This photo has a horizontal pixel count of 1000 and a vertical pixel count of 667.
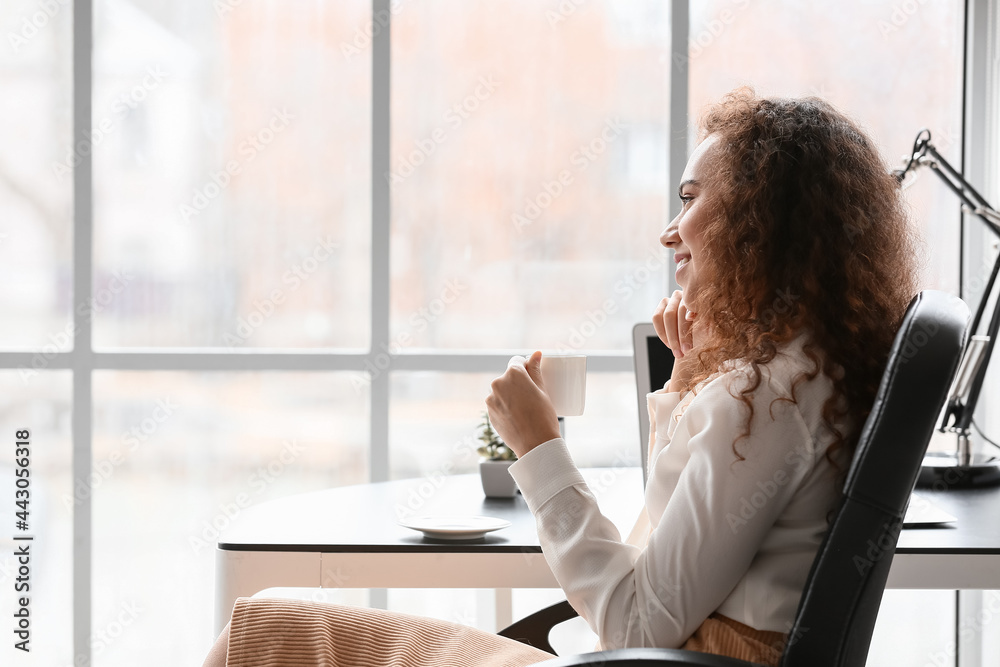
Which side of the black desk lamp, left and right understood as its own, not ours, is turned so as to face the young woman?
left

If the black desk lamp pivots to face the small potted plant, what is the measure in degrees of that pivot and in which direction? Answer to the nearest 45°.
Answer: approximately 45° to its left

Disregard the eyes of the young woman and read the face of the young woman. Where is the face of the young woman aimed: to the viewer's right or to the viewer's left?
to the viewer's left

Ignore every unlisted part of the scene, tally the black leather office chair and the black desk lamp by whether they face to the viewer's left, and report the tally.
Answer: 2

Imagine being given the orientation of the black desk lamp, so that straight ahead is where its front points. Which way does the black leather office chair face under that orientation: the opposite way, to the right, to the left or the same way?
the same way

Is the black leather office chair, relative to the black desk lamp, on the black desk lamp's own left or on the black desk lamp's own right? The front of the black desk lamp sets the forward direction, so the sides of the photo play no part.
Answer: on the black desk lamp's own left

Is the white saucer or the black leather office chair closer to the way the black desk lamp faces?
the white saucer

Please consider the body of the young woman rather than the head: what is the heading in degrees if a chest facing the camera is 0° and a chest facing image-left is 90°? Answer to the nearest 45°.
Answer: approximately 90°

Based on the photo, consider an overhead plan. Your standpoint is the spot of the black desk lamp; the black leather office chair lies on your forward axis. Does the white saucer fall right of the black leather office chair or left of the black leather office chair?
right

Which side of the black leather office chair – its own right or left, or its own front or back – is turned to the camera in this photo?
left

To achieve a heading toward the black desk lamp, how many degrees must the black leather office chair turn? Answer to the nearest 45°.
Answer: approximately 90° to its right

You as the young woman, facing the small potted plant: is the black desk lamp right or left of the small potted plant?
right

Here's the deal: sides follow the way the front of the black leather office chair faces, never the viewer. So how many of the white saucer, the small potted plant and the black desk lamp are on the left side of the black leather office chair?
0

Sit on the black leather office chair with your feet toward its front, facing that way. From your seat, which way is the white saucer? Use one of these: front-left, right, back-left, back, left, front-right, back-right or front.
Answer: front-right

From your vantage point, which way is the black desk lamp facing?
to the viewer's left

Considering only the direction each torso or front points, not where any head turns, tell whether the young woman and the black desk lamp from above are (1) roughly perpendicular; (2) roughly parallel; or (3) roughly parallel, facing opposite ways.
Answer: roughly parallel
